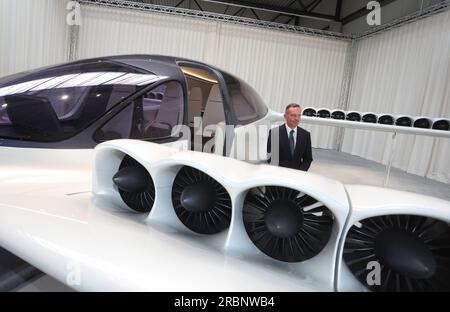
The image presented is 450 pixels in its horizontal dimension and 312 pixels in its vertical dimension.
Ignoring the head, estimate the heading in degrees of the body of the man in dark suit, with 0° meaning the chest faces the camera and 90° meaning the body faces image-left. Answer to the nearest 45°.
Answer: approximately 0°

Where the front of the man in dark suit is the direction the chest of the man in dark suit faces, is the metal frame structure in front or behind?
behind
